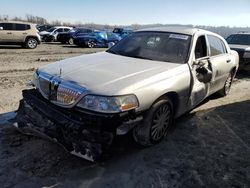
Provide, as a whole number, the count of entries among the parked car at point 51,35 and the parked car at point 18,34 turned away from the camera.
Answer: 0

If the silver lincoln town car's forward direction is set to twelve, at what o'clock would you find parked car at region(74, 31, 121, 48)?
The parked car is roughly at 4 o'clock from the silver lincoln town car.

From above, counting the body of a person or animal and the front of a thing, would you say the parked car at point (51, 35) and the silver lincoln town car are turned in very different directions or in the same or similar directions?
same or similar directions

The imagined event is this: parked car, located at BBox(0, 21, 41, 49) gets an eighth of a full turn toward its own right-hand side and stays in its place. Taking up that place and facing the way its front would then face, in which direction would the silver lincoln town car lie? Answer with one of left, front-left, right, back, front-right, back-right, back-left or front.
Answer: back-left

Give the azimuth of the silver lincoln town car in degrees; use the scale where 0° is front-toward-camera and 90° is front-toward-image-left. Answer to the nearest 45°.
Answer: approximately 45°

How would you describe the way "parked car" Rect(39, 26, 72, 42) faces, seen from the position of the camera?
facing the viewer and to the left of the viewer

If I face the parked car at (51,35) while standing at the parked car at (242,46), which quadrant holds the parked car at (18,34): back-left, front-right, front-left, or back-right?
front-left

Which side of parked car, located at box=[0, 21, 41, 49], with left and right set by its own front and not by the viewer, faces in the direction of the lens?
left

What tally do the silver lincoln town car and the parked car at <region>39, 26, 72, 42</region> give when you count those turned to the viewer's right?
0

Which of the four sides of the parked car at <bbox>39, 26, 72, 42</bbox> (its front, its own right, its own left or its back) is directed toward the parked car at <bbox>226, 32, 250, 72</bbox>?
left

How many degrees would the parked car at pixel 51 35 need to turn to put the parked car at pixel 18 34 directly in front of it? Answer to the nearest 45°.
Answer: approximately 45° to its left
